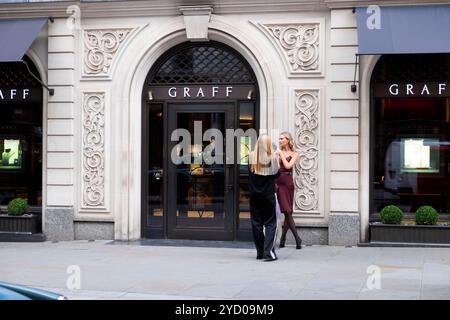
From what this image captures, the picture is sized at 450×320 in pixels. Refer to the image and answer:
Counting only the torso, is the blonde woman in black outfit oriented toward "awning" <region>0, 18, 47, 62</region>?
no

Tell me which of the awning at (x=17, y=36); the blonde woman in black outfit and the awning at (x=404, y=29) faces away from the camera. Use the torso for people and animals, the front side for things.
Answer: the blonde woman in black outfit

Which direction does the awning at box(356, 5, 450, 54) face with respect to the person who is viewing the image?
facing the viewer

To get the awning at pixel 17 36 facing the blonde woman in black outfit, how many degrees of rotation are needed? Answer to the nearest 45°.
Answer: approximately 45° to its left

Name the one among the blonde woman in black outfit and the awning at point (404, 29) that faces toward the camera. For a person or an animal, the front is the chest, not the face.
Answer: the awning

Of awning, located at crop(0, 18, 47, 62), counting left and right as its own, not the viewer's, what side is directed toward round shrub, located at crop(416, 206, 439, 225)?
left

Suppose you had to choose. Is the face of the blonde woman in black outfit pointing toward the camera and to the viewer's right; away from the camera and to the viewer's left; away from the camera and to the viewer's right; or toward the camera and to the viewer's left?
away from the camera and to the viewer's right

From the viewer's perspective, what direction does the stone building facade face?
toward the camera

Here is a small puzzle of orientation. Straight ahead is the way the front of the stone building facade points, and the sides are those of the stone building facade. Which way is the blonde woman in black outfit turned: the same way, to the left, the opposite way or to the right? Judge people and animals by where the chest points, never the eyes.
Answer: the opposite way

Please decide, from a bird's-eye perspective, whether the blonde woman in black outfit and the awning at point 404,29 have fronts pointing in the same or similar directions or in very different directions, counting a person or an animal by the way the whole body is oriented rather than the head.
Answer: very different directions

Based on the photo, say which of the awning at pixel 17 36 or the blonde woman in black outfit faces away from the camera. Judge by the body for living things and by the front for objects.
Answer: the blonde woman in black outfit

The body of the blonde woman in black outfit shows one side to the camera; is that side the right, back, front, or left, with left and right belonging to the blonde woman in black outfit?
back

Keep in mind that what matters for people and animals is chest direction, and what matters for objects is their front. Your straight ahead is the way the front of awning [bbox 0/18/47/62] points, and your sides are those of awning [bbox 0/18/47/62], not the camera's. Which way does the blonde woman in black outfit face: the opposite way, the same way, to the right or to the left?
the opposite way

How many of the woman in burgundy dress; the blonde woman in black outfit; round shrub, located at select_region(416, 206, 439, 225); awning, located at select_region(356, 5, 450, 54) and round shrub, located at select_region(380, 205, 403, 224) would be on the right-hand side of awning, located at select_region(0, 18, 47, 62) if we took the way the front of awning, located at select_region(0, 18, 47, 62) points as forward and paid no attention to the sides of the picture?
0

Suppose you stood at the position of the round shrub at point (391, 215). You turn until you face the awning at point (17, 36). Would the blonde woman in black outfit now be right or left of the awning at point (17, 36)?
left
